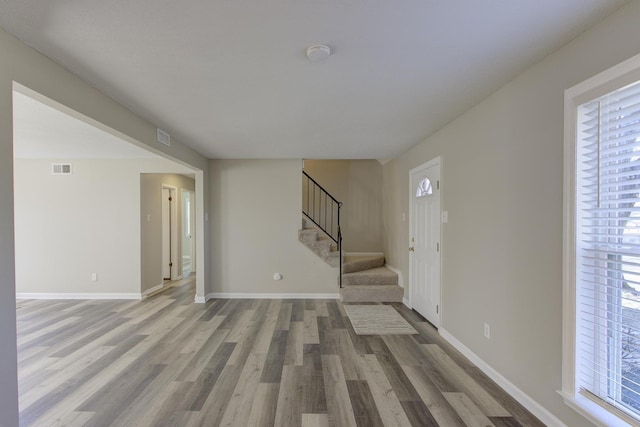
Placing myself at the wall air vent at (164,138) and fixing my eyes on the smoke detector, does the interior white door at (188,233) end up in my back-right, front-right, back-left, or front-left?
back-left

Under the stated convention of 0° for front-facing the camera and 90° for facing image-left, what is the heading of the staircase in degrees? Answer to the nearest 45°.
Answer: approximately 0°

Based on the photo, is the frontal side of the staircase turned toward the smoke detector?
yes

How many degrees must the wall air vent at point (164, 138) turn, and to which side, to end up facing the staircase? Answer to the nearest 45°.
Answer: approximately 45° to its left

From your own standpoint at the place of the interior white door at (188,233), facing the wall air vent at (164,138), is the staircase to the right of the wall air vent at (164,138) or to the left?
left

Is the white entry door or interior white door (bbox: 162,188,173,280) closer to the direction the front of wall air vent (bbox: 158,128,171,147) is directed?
the white entry door

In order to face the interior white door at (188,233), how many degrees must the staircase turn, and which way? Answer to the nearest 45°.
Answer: approximately 135° to its right
